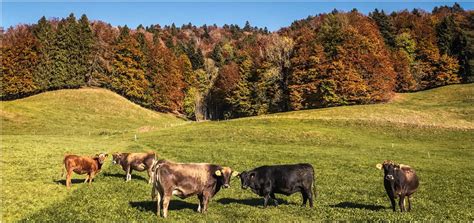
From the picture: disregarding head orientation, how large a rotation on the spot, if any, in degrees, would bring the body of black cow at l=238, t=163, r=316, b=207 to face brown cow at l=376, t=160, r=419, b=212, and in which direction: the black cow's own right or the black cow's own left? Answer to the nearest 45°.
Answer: approximately 180°

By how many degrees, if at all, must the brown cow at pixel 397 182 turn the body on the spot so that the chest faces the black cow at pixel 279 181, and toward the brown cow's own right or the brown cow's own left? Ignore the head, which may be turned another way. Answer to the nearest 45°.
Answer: approximately 45° to the brown cow's own right

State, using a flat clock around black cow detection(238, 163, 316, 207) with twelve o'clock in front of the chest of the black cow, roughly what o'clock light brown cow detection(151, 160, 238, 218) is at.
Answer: The light brown cow is roughly at 11 o'clock from the black cow.

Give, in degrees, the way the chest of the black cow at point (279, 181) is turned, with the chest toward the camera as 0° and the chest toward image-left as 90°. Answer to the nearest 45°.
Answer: approximately 90°

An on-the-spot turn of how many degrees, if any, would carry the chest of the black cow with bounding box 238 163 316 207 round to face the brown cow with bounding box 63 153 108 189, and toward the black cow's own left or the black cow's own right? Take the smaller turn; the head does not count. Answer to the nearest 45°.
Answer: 0° — it already faces it
